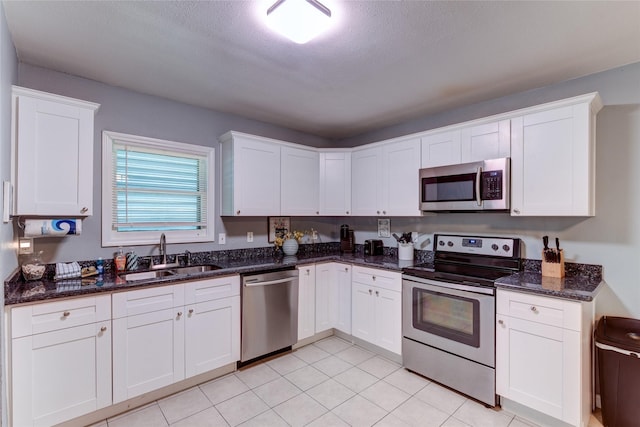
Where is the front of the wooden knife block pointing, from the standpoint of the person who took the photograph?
facing the viewer

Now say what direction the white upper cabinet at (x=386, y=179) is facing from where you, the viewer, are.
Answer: facing the viewer and to the left of the viewer

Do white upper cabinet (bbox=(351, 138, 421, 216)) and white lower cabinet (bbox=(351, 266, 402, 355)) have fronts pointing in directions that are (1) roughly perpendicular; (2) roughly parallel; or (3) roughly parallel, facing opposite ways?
roughly parallel

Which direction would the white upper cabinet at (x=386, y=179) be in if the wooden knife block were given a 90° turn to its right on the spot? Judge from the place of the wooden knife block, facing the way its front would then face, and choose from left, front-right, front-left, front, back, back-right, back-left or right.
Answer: front

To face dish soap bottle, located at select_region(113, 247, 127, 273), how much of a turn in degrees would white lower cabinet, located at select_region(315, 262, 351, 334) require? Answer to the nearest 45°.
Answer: approximately 45° to its right

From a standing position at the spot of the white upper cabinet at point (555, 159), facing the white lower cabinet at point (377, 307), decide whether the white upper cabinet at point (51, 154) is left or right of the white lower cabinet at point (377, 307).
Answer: left

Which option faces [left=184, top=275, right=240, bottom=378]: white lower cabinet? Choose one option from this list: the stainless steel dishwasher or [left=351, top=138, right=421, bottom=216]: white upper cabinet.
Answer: the white upper cabinet

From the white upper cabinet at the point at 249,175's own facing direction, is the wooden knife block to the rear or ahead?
ahead

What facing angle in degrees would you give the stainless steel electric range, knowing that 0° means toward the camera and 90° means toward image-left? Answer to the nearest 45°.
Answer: approximately 45°

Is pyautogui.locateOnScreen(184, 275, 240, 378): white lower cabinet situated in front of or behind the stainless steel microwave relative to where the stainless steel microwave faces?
in front

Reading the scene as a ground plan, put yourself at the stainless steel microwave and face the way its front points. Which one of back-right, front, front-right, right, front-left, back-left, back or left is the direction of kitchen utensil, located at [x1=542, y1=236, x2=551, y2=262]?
back-left

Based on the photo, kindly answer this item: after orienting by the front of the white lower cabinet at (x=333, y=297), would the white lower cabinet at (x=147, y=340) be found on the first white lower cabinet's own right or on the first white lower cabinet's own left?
on the first white lower cabinet's own right

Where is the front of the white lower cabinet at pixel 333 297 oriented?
toward the camera

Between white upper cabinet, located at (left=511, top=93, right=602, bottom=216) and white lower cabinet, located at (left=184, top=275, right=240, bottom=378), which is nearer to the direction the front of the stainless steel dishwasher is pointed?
the white upper cabinet

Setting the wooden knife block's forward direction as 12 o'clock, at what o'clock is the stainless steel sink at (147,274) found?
The stainless steel sink is roughly at 2 o'clock from the wooden knife block.

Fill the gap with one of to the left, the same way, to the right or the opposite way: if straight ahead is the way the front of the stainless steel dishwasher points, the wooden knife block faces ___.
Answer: to the right

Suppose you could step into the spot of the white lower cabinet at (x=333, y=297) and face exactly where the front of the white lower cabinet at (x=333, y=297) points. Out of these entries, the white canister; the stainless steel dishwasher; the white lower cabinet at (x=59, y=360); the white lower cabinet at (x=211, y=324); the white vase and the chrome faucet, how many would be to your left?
1
